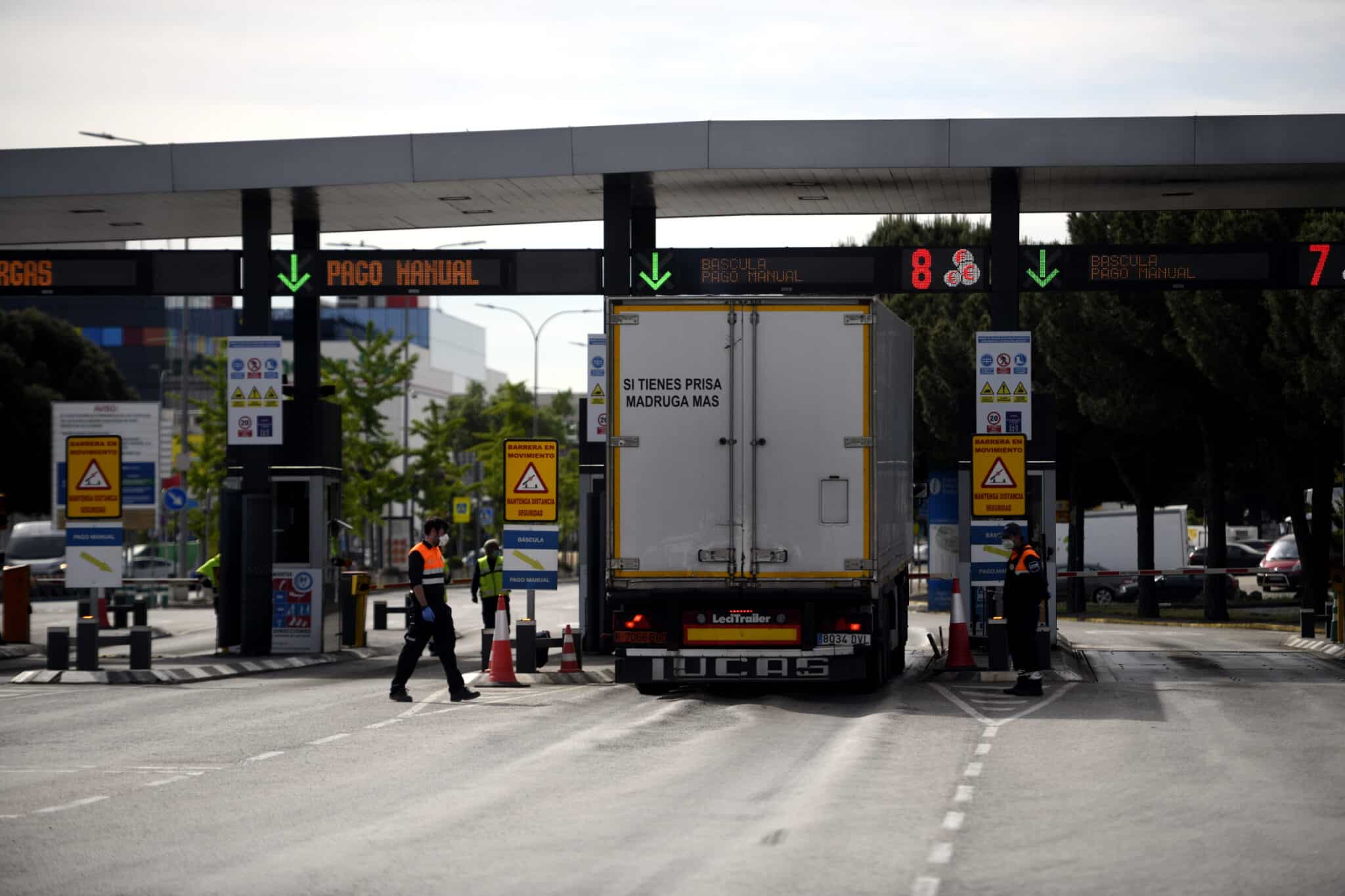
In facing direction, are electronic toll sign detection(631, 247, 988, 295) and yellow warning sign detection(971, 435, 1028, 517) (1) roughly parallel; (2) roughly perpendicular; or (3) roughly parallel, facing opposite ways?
roughly parallel

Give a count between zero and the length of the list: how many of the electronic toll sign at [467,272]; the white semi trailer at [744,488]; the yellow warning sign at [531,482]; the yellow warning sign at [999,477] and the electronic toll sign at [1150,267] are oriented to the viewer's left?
0

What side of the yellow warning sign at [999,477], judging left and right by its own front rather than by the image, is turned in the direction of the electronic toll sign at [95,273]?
right

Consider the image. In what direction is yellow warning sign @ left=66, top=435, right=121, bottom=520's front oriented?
toward the camera

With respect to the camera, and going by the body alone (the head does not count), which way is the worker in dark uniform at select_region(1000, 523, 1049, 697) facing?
to the viewer's left

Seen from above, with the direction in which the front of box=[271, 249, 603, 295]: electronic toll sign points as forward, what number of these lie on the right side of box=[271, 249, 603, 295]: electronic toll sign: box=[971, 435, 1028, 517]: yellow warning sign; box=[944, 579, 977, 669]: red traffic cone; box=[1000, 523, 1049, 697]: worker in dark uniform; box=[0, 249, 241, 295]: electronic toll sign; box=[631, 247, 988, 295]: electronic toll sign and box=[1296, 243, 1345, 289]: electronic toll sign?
1

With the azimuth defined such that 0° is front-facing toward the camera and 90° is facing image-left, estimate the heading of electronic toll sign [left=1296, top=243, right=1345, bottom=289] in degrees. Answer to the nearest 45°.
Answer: approximately 0°

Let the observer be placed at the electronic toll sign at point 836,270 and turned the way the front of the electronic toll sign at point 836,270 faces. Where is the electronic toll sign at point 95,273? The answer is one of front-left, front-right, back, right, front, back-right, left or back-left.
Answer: right

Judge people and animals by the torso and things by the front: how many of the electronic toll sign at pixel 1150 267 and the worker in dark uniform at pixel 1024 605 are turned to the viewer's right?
0

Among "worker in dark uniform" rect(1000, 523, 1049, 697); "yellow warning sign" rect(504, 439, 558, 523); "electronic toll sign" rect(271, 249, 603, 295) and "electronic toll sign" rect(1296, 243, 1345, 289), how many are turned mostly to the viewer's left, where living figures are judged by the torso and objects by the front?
1

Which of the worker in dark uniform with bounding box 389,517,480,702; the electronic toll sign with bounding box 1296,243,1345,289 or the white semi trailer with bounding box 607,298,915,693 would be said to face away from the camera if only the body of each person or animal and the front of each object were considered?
the white semi trailer
